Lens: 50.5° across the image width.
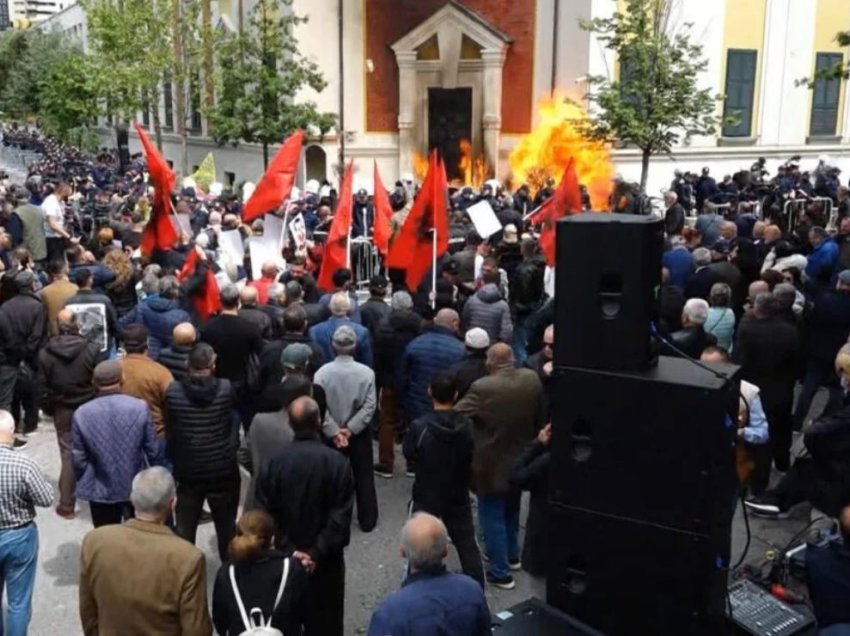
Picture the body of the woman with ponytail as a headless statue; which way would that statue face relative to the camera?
away from the camera

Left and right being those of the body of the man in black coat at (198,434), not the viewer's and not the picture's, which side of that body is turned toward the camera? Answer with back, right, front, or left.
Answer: back

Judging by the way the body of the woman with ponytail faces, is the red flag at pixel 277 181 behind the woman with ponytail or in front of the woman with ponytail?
in front

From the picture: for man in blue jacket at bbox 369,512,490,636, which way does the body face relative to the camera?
away from the camera

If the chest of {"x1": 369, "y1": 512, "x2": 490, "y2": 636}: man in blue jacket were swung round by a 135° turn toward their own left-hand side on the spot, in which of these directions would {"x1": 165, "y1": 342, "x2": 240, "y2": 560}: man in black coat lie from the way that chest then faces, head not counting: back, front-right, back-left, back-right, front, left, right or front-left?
right

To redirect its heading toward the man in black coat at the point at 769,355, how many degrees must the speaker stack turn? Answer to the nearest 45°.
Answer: approximately 45° to its right

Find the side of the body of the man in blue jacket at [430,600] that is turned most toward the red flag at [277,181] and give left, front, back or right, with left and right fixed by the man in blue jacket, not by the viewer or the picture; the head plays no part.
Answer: front

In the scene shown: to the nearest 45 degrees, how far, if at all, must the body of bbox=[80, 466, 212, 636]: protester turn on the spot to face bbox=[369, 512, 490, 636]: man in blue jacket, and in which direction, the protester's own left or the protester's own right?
approximately 135° to the protester's own right

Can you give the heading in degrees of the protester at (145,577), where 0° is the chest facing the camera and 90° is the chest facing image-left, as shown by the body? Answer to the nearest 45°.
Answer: approximately 180°

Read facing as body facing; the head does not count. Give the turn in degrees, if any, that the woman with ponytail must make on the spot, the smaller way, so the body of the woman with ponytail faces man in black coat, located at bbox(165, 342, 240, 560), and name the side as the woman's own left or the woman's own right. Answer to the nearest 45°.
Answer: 0° — they already face them

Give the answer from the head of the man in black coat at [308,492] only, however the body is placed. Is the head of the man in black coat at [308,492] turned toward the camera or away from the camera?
away from the camera

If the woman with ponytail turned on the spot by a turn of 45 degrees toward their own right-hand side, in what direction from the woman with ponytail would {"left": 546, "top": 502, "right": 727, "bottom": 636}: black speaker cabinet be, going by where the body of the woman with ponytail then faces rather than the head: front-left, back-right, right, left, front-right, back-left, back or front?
front-right
